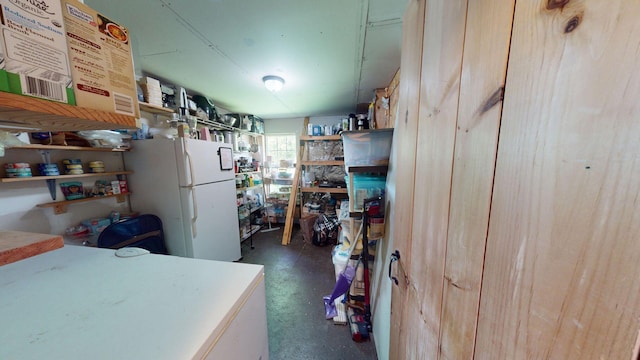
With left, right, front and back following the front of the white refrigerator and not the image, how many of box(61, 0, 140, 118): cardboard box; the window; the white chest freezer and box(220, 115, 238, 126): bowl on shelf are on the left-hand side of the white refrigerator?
2

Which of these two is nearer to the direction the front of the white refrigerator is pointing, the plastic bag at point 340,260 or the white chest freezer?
the plastic bag

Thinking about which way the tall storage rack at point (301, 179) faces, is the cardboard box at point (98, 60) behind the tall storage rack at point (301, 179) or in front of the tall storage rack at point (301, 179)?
in front

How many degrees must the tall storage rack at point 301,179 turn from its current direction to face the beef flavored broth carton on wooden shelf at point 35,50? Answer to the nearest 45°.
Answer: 0° — it already faces it

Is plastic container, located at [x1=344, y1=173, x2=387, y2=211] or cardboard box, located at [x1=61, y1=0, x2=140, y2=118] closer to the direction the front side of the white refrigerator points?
the plastic container

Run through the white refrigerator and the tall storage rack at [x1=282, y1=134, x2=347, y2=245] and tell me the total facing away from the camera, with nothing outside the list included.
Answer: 0

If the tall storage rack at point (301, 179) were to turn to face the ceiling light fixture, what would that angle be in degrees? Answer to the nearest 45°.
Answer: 0° — it already faces it

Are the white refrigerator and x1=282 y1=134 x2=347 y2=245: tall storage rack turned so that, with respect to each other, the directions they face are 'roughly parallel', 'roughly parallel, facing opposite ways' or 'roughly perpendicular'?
roughly perpendicular

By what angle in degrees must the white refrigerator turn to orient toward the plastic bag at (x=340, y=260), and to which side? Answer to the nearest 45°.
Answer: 0° — it already faces it

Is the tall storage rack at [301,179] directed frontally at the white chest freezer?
yes

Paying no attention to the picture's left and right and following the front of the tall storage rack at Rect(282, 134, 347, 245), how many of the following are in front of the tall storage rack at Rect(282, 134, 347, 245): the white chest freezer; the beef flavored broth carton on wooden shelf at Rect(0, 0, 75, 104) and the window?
2

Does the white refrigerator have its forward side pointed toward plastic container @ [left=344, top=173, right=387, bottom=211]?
yes

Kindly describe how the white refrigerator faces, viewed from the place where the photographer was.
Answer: facing the viewer and to the right of the viewer

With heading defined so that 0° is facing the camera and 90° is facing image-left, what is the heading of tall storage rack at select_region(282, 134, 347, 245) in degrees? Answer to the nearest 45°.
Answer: approximately 0°

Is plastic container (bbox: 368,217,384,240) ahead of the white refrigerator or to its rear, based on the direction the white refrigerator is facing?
ahead

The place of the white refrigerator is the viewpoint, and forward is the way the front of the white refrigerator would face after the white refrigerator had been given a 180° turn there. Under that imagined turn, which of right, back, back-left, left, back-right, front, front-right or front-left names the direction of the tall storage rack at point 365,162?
back
